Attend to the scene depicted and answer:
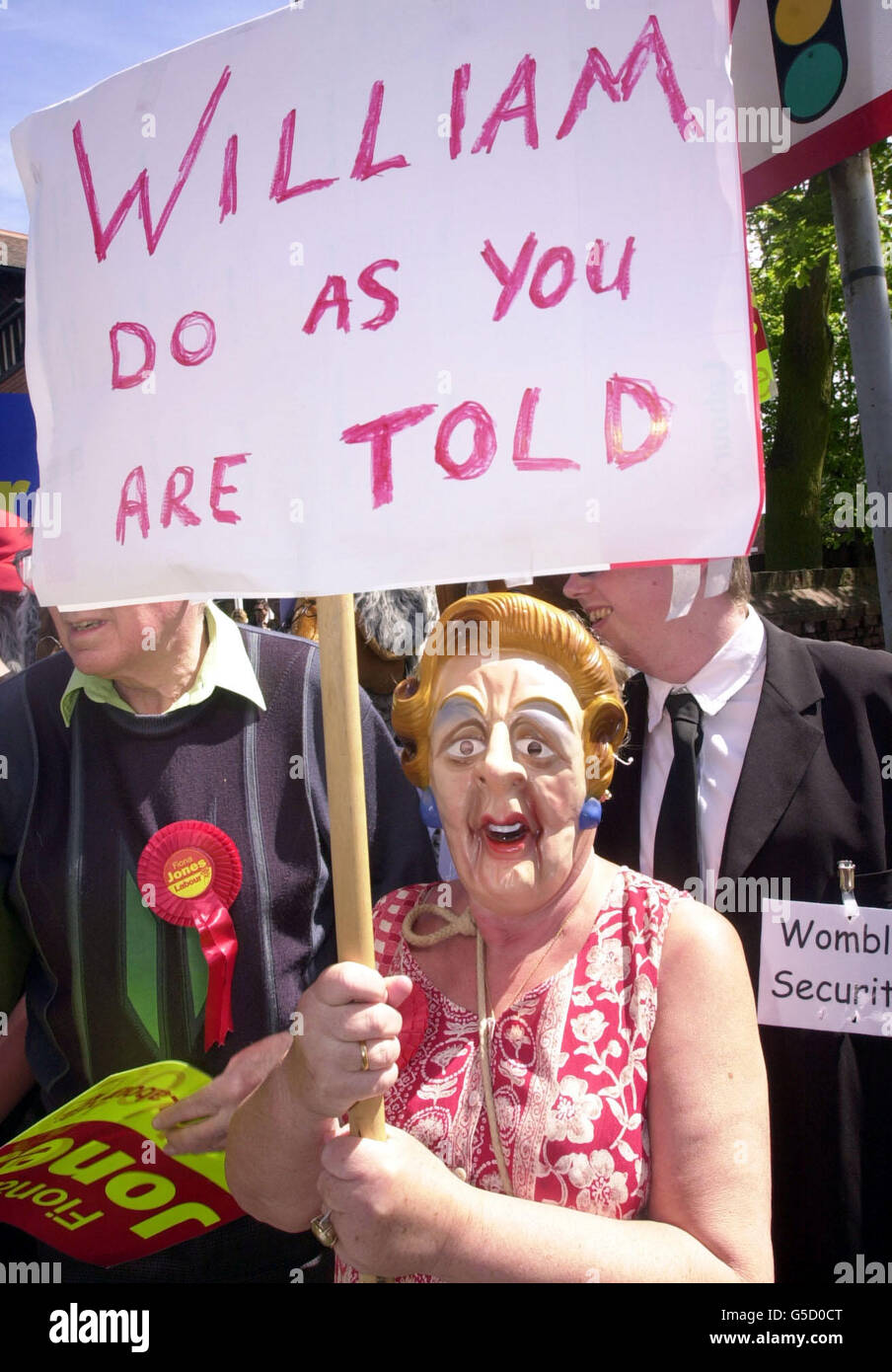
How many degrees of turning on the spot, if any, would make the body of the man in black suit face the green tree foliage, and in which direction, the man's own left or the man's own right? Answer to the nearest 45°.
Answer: approximately 135° to the man's own right

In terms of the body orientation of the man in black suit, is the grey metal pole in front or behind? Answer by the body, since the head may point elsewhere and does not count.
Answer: behind

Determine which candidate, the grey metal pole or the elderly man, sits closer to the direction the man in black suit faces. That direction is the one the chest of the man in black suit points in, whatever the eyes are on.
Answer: the elderly man

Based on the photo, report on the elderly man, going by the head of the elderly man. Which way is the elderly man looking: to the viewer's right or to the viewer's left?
to the viewer's left

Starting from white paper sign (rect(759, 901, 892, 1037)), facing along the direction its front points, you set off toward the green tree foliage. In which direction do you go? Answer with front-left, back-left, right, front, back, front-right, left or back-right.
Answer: back

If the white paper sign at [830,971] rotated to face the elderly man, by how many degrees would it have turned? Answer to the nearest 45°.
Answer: approximately 90° to its right

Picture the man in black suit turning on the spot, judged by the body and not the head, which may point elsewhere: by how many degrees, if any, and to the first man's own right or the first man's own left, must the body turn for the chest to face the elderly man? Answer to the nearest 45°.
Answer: approximately 45° to the first man's own right

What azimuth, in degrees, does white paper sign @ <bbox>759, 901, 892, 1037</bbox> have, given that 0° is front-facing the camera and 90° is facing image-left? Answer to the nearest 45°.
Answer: approximately 0°
